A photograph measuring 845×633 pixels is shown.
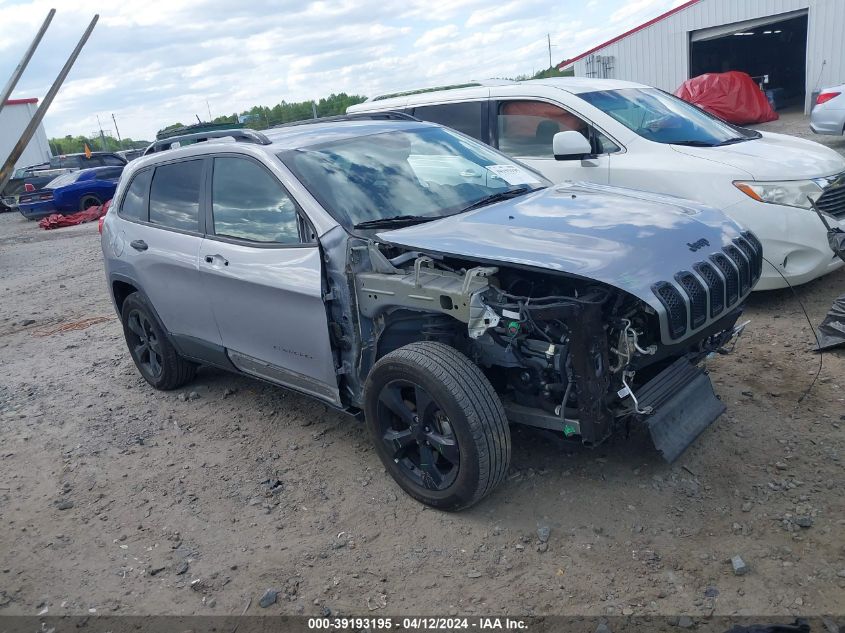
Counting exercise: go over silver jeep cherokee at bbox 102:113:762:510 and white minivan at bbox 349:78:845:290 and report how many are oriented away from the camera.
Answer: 0

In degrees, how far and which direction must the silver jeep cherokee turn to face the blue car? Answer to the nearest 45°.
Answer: approximately 180°

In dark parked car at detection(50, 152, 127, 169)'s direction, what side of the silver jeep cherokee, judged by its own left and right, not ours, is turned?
back

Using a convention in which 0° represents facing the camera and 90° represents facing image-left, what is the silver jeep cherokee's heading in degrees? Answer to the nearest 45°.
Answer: approximately 315°

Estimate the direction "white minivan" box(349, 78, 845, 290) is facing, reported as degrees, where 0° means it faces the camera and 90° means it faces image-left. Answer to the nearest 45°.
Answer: approximately 315°

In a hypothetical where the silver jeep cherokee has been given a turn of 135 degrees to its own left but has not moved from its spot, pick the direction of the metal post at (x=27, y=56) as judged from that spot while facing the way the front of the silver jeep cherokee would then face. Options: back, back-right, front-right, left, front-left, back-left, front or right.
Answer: front-left

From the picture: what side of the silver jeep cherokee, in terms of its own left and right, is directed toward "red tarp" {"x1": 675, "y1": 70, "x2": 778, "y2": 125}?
left

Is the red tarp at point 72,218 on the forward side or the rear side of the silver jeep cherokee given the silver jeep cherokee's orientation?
on the rear side

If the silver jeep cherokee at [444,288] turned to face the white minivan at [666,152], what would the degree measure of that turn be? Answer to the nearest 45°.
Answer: approximately 90° to its left
